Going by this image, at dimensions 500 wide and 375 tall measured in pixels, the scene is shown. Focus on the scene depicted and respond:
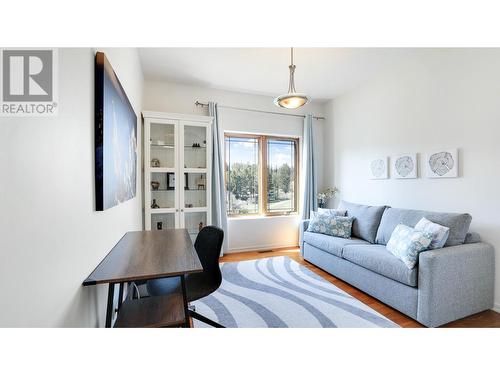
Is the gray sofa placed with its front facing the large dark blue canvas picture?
yes

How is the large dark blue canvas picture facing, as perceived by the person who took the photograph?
facing to the right of the viewer

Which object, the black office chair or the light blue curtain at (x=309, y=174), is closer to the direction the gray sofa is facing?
the black office chair

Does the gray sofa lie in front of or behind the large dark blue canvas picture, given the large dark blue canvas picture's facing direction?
in front

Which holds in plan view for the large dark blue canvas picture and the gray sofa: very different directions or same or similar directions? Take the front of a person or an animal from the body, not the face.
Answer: very different directions

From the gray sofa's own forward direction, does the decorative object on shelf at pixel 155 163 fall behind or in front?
in front

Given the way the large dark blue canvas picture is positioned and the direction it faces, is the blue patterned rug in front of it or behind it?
in front

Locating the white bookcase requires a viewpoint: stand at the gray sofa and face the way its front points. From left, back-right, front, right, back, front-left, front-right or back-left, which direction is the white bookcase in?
front-right

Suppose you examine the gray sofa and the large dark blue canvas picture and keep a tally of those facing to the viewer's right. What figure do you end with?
1
